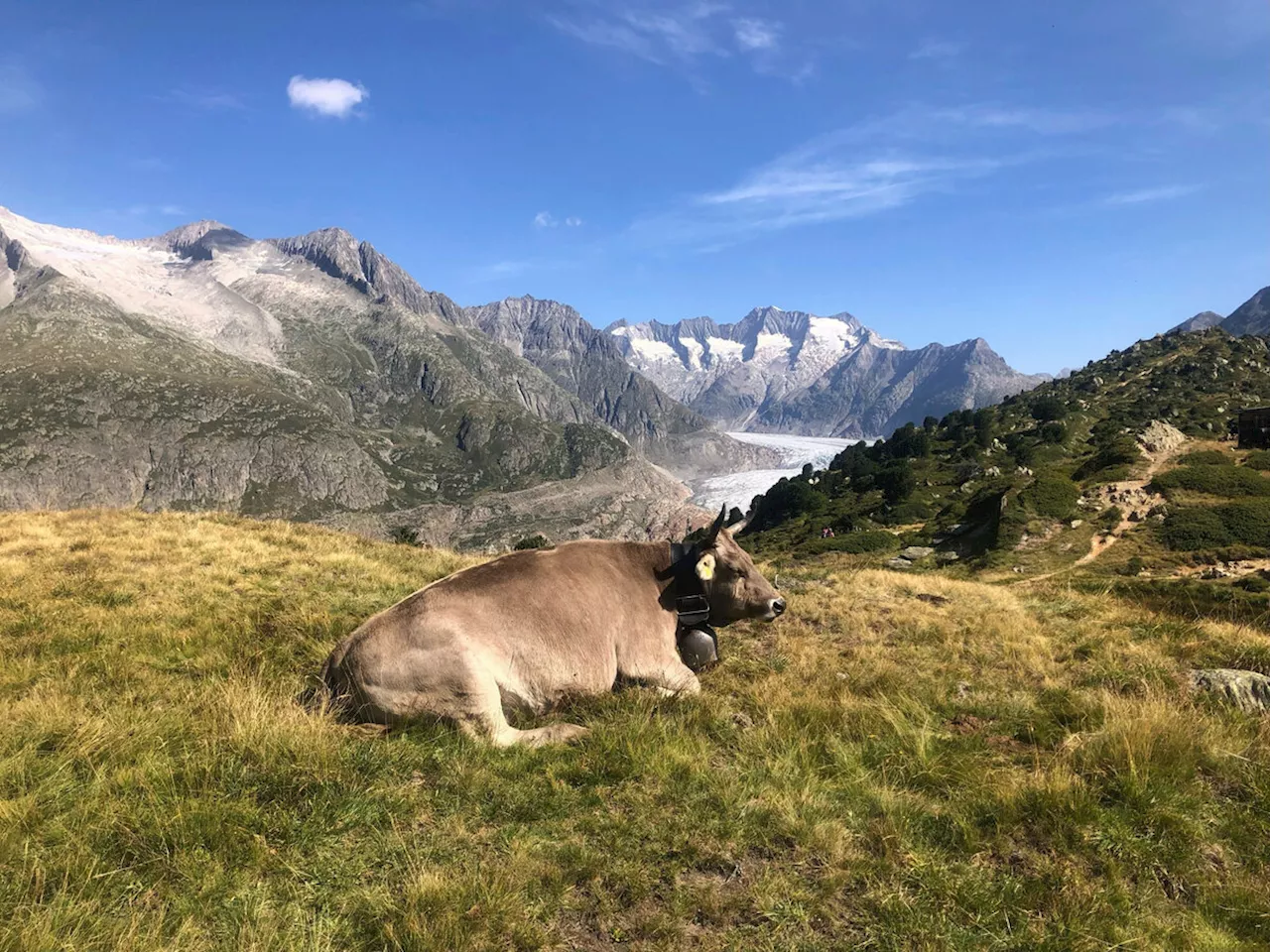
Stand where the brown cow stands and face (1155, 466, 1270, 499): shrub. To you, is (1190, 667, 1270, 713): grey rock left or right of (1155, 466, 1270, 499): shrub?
right

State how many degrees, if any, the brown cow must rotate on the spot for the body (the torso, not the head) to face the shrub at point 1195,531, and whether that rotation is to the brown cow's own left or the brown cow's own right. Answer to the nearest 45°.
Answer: approximately 45° to the brown cow's own left

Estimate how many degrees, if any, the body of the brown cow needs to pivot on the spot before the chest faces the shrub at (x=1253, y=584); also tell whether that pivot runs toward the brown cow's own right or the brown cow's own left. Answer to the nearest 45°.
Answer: approximately 45° to the brown cow's own left

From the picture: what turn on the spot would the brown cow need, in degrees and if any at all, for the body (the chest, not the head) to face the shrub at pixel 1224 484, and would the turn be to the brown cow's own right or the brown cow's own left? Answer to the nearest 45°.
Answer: approximately 45° to the brown cow's own left

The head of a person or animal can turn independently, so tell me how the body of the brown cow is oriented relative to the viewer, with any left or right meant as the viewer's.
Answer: facing to the right of the viewer

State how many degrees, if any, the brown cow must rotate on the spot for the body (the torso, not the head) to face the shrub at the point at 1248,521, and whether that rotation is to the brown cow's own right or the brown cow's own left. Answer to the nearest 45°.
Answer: approximately 45° to the brown cow's own left

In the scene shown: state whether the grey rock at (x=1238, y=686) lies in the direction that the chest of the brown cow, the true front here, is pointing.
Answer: yes
